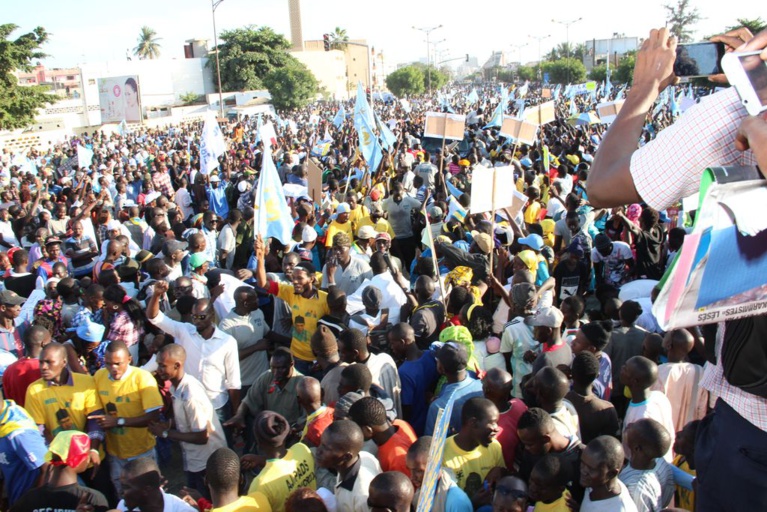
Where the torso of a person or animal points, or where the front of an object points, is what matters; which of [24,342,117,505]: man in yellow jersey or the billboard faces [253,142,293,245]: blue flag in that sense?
the billboard

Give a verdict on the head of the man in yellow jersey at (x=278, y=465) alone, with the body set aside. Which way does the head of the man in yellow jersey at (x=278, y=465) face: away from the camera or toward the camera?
away from the camera

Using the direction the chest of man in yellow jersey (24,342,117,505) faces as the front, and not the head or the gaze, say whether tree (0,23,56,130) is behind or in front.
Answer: behind

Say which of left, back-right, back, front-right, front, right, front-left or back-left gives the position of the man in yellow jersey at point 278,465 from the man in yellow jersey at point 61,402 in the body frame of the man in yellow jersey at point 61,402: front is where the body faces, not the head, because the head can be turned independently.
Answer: front-left

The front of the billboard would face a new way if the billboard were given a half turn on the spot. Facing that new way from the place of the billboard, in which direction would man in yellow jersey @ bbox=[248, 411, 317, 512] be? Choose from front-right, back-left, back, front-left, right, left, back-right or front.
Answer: back

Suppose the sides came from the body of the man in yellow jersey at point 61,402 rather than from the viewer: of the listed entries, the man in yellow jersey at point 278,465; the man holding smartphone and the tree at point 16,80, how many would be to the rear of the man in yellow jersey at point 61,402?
1

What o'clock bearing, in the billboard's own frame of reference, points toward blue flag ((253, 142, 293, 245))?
The blue flag is roughly at 12 o'clock from the billboard.

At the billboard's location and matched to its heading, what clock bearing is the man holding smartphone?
The man holding smartphone is roughly at 12 o'clock from the billboard.

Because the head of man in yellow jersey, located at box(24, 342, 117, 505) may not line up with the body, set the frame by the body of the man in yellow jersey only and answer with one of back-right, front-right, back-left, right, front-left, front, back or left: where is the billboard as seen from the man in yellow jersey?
back

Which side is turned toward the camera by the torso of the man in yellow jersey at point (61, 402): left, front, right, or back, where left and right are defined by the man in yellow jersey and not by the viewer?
front

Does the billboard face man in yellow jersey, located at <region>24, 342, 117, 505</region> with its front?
yes

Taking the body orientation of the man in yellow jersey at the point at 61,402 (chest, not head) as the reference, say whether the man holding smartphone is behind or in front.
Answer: in front

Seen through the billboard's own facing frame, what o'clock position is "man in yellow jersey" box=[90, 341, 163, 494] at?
The man in yellow jersey is roughly at 12 o'clock from the billboard.
